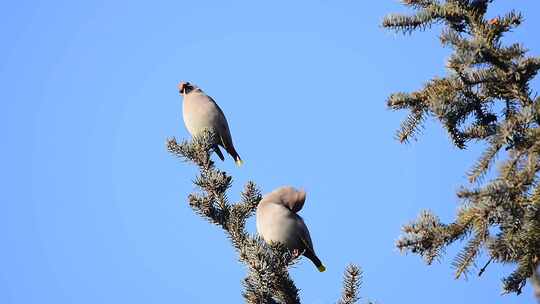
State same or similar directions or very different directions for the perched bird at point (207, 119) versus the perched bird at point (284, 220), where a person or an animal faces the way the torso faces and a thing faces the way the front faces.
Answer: same or similar directions

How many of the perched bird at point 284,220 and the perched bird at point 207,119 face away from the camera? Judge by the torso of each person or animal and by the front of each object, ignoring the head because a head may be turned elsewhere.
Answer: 0

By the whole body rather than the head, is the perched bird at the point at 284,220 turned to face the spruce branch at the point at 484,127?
no
